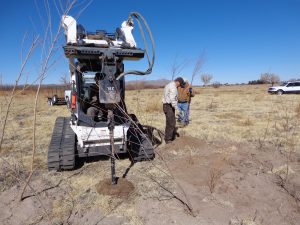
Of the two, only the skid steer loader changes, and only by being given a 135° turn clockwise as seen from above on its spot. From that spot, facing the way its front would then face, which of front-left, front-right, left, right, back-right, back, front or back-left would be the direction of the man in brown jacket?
right

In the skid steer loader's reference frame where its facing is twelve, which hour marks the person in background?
The person in background is roughly at 8 o'clock from the skid steer loader.

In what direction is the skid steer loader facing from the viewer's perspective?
toward the camera

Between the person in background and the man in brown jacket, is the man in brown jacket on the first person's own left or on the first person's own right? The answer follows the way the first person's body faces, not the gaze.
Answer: on the first person's own left

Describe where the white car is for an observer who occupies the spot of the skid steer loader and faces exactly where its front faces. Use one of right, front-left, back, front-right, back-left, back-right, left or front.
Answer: back-left

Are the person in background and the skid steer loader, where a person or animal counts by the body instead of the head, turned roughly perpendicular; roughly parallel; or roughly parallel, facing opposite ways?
roughly perpendicular
